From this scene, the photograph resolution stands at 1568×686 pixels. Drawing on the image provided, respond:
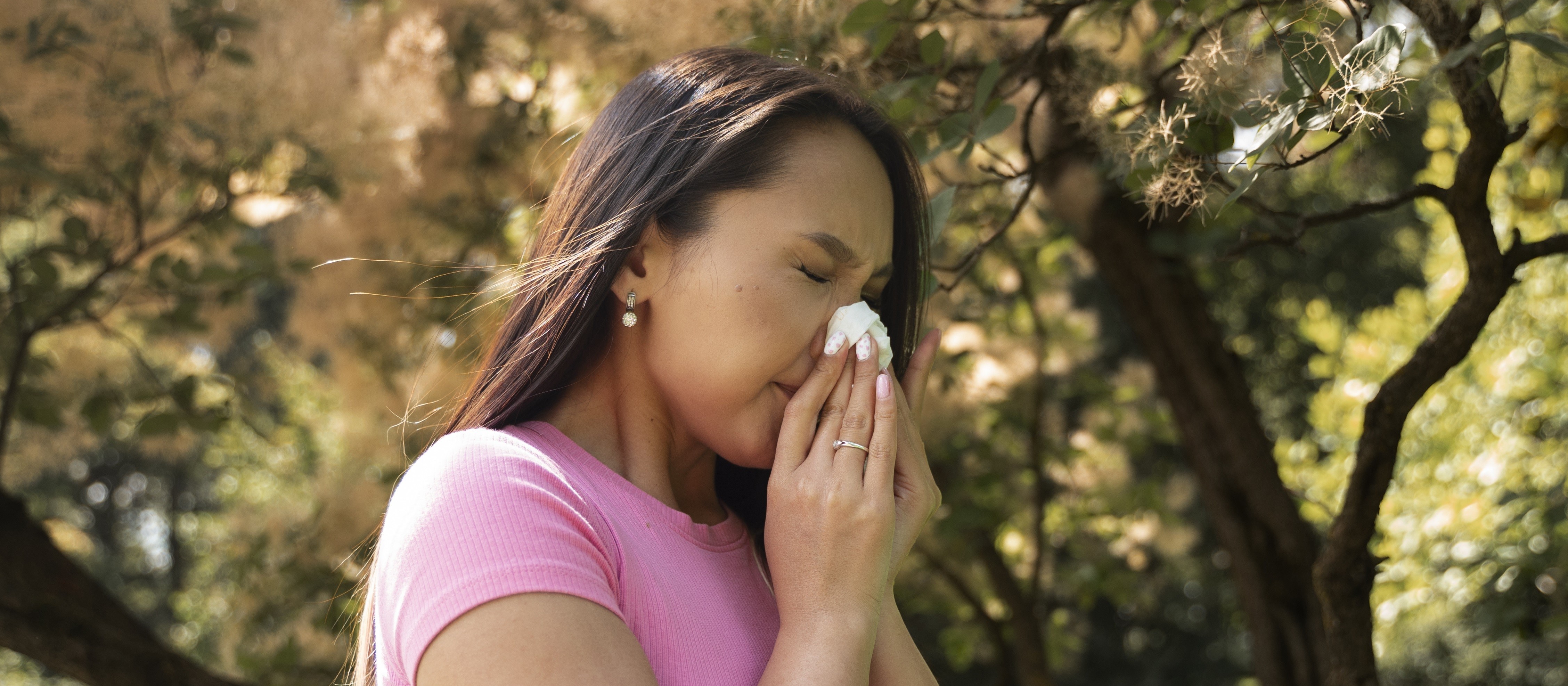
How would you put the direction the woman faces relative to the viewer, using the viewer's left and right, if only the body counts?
facing the viewer and to the right of the viewer

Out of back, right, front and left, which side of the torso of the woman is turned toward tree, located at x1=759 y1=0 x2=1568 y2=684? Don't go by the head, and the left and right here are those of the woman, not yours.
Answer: left

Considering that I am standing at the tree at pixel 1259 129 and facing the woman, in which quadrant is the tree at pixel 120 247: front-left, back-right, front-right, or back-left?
front-right

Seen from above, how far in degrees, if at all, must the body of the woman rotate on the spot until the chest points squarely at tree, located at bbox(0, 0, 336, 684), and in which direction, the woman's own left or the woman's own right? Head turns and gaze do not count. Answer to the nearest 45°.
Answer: approximately 180°

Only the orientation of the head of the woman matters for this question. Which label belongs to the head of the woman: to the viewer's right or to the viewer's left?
to the viewer's right
